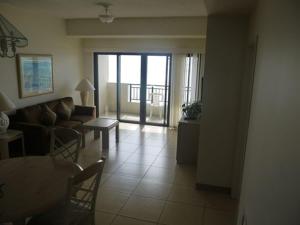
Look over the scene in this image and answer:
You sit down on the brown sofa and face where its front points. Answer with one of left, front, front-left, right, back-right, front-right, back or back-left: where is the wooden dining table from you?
front-right

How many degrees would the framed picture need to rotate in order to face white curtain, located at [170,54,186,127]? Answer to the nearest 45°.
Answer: approximately 45° to its left

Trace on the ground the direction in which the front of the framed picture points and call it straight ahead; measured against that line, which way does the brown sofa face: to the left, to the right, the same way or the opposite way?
the same way

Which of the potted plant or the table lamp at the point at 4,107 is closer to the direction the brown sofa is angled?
the potted plant

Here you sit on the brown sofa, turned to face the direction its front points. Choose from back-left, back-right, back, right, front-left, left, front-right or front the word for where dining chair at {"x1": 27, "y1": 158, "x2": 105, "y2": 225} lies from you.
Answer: front-right

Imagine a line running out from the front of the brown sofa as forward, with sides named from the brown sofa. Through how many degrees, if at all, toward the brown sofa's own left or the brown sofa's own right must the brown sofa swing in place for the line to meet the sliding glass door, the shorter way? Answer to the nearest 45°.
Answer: approximately 90° to the brown sofa's own left

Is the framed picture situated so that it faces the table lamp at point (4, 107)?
no

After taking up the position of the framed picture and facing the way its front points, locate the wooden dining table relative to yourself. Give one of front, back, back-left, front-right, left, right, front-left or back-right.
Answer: front-right

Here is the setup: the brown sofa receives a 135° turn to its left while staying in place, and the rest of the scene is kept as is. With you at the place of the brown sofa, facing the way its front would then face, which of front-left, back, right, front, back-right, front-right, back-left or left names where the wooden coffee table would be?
right

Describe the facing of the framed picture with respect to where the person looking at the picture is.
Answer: facing the viewer and to the right of the viewer

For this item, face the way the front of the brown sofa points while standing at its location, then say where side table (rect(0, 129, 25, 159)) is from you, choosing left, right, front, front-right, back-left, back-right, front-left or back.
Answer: right

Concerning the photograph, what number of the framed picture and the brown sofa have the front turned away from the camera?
0

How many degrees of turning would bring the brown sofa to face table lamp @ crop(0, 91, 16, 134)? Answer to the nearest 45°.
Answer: approximately 90° to its right

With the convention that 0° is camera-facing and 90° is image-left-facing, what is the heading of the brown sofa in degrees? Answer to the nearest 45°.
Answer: approximately 315°
